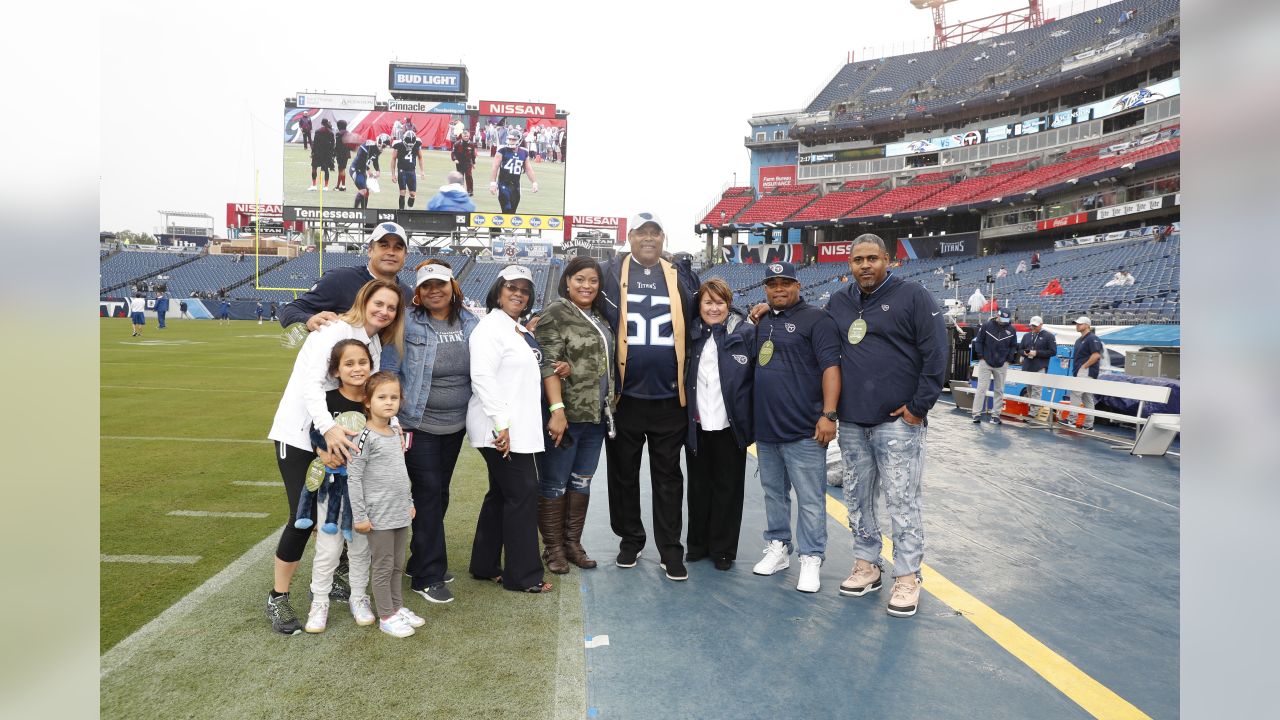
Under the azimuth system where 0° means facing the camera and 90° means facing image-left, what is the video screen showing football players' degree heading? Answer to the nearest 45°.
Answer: approximately 0°

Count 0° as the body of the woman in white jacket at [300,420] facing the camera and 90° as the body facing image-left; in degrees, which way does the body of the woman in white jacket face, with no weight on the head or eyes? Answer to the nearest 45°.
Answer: approximately 315°

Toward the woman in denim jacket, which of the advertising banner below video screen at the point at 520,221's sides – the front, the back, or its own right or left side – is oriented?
front

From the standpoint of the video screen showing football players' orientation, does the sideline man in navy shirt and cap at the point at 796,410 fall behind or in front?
in front

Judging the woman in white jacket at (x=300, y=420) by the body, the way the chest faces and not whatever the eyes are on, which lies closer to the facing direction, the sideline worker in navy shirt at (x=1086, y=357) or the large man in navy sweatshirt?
the large man in navy sweatshirt
